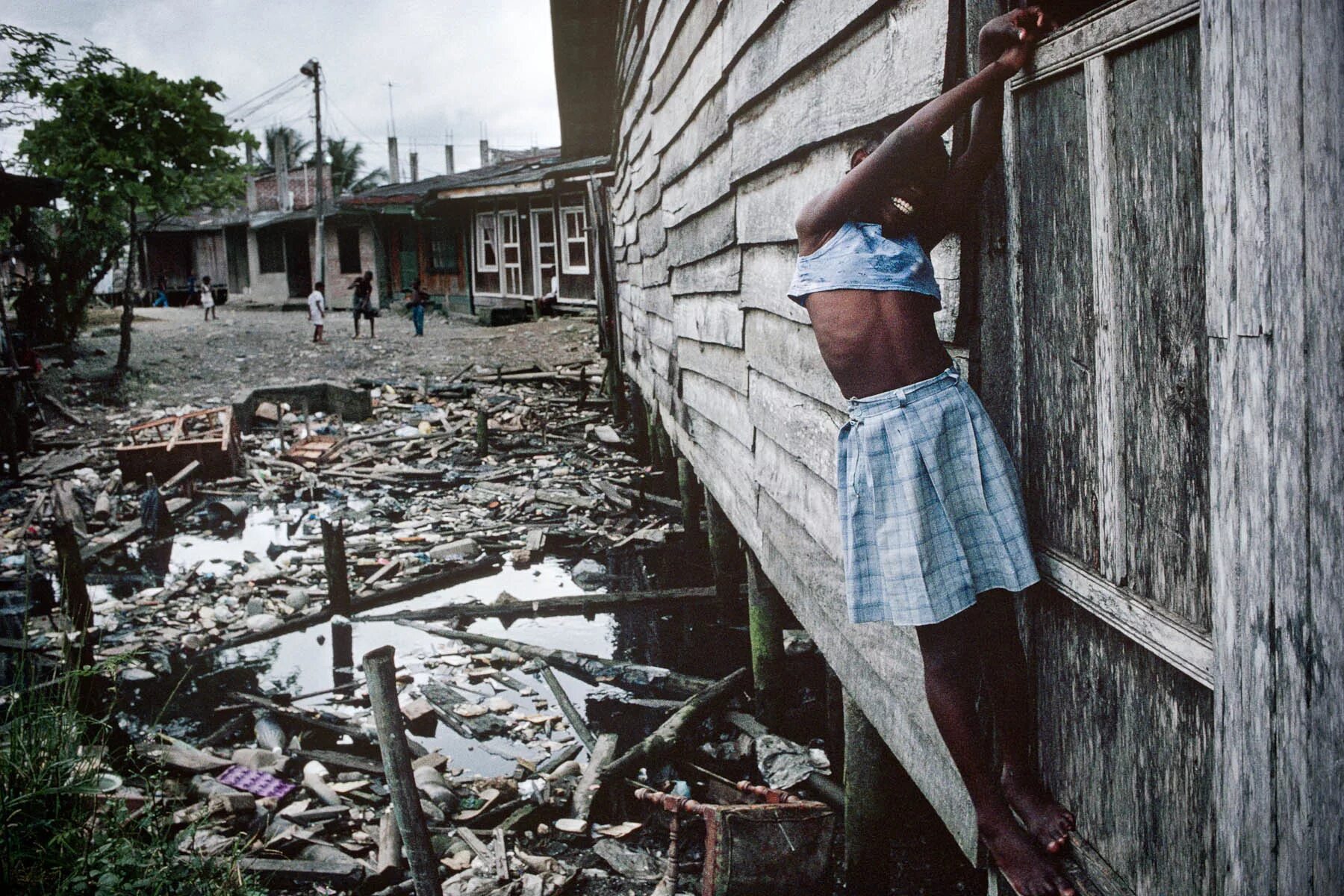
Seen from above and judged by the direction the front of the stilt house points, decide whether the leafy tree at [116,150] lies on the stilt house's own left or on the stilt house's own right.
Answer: on the stilt house's own right

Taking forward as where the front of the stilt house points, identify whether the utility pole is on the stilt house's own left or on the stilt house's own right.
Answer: on the stilt house's own right
